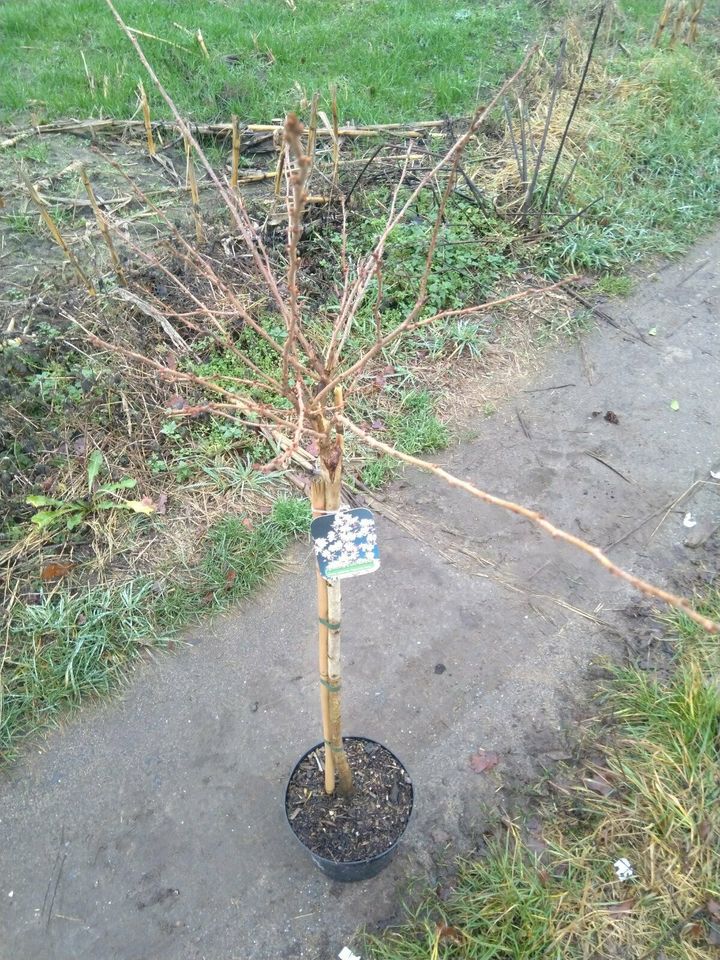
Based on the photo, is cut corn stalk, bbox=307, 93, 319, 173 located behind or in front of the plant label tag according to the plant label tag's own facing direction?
behind

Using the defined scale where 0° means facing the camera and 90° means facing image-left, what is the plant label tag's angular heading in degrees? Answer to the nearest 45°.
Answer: approximately 0°

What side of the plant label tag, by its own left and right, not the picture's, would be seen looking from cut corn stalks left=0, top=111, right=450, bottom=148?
back

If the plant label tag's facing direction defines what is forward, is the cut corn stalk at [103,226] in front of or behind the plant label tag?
behind

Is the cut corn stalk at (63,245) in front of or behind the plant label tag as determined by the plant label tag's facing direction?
behind

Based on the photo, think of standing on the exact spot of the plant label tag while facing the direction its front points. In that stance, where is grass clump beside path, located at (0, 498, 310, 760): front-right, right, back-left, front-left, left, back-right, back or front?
back-right
